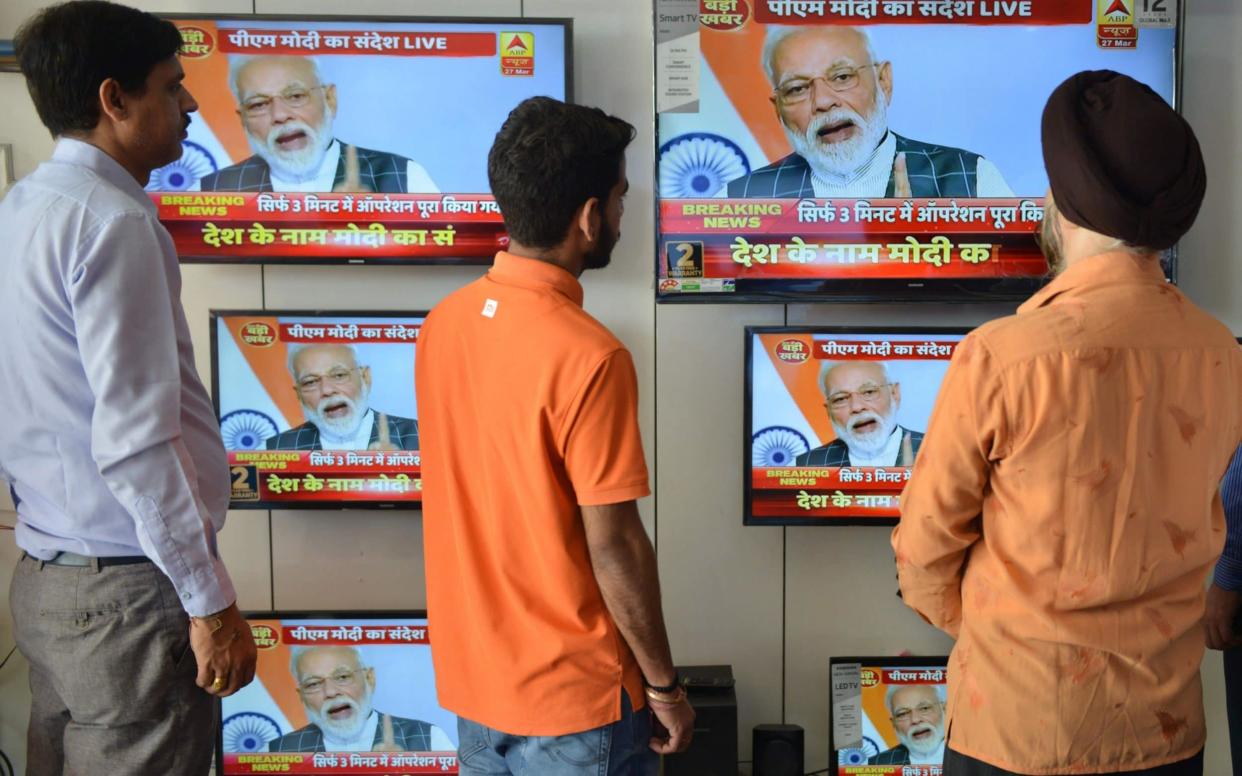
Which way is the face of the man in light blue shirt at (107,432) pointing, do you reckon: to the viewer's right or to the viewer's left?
to the viewer's right

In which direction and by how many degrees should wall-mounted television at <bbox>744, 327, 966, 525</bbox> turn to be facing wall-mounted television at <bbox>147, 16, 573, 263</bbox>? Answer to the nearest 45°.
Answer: approximately 90° to its right

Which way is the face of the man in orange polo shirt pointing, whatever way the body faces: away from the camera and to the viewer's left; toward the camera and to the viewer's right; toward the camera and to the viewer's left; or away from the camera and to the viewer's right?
away from the camera and to the viewer's right

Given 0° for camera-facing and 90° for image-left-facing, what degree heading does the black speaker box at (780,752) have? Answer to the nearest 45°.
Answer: approximately 0°

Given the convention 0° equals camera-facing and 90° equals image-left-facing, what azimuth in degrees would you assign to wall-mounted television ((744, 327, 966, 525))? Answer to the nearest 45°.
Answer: approximately 0°

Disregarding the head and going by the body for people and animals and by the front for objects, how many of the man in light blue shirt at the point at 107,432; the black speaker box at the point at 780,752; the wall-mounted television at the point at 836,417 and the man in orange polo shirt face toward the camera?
2

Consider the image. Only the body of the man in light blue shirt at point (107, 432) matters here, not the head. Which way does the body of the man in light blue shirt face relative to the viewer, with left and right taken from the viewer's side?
facing away from the viewer and to the right of the viewer

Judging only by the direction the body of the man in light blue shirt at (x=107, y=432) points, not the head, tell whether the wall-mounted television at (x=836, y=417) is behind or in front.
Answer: in front

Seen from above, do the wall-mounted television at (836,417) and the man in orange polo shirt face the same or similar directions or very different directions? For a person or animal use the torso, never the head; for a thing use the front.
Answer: very different directions

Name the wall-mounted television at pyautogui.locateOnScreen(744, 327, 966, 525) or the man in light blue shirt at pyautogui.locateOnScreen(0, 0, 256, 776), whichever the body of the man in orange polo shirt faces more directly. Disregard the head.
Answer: the wall-mounted television

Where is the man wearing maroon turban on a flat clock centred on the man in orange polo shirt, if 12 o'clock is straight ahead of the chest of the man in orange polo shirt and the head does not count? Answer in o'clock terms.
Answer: The man wearing maroon turban is roughly at 2 o'clock from the man in orange polo shirt.
